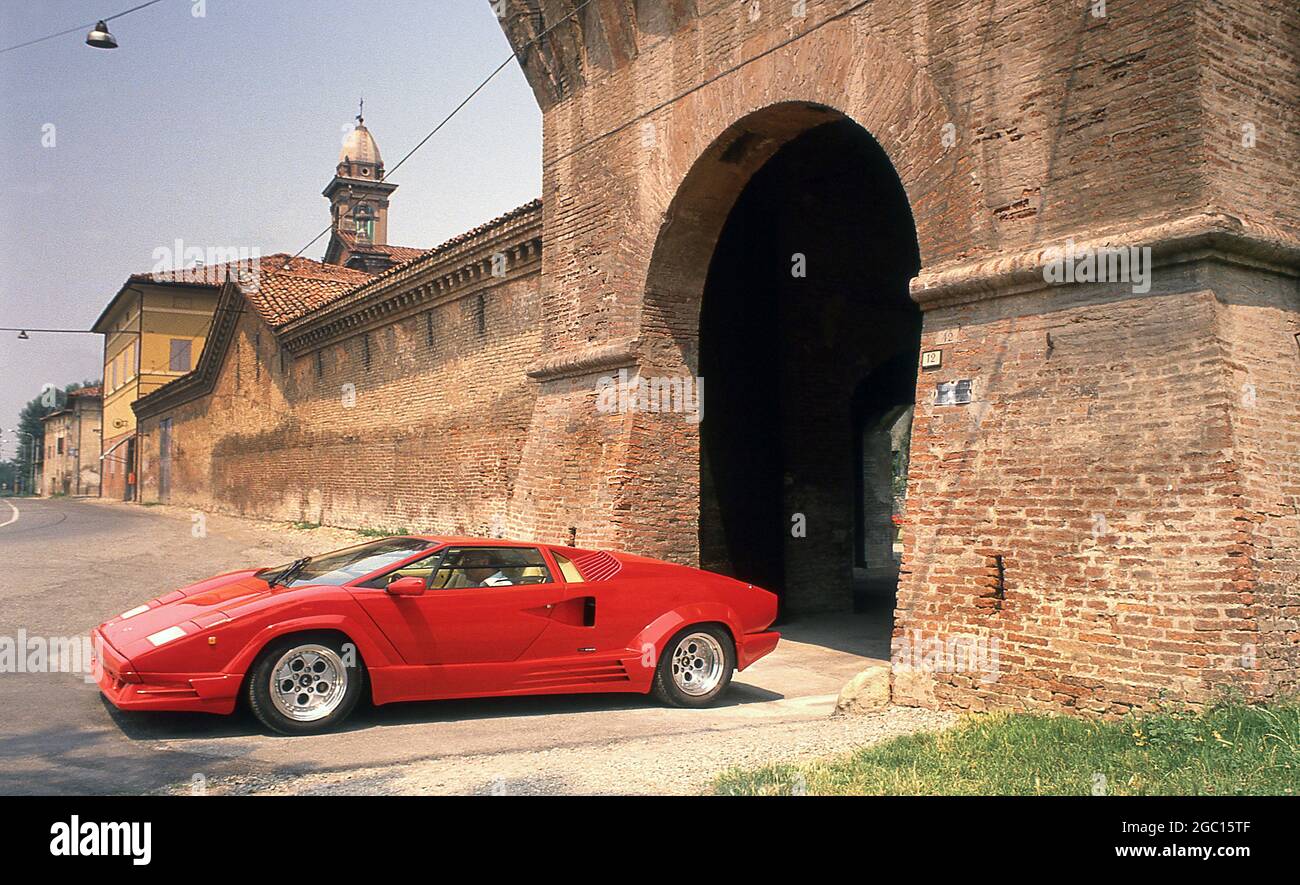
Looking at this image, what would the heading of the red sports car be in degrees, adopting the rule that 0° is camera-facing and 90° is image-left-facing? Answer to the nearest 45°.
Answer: approximately 45°

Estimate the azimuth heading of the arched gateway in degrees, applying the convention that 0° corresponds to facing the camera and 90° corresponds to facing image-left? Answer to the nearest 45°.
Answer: approximately 45°

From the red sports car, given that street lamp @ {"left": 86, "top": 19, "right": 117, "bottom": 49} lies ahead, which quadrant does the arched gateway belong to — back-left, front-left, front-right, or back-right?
back-right

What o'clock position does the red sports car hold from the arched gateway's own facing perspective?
The red sports car is roughly at 1 o'clock from the arched gateway.

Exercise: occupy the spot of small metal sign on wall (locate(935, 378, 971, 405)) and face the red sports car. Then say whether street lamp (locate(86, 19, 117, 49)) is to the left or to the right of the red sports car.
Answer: right

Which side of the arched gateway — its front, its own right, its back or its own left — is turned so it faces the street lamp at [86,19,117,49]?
right

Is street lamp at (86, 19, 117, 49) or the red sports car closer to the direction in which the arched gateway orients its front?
the red sports car

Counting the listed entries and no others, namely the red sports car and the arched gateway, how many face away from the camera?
0

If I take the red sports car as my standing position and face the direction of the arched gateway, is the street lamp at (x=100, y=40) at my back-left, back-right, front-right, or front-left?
back-left
